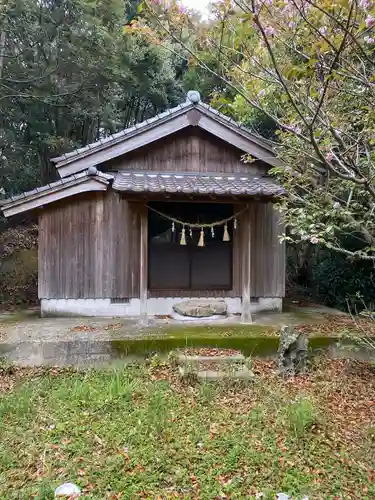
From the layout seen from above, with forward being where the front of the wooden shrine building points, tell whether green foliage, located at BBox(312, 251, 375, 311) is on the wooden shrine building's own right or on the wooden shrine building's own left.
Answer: on the wooden shrine building's own left

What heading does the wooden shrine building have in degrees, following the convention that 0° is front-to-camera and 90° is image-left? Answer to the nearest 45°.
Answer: approximately 0°

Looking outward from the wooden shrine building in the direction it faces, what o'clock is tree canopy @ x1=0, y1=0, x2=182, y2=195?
The tree canopy is roughly at 5 o'clock from the wooden shrine building.
